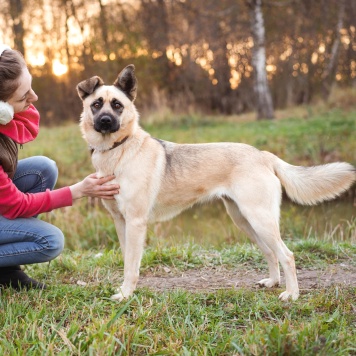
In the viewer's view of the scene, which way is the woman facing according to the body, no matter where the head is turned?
to the viewer's right

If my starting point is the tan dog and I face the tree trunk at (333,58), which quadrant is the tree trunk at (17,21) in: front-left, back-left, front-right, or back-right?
front-left

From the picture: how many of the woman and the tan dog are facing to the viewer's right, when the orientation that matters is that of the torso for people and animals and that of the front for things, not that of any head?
1

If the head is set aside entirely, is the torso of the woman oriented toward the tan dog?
yes

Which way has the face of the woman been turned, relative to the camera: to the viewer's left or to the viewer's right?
to the viewer's right

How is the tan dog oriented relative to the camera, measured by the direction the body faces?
to the viewer's left

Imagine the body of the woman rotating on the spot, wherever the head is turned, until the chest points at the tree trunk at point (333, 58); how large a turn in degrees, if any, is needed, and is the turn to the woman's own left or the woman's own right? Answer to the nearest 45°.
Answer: approximately 45° to the woman's own left

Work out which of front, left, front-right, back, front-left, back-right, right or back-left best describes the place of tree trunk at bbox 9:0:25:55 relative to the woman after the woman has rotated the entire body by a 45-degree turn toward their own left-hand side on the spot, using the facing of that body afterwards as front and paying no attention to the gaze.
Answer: front-left

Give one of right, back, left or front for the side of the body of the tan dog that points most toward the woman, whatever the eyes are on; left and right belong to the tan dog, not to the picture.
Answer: front

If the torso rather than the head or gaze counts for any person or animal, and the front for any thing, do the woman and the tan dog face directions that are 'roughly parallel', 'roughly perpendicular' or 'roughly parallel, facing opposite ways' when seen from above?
roughly parallel, facing opposite ways

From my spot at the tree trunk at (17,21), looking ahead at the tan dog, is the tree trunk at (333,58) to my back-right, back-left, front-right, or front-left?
front-left
